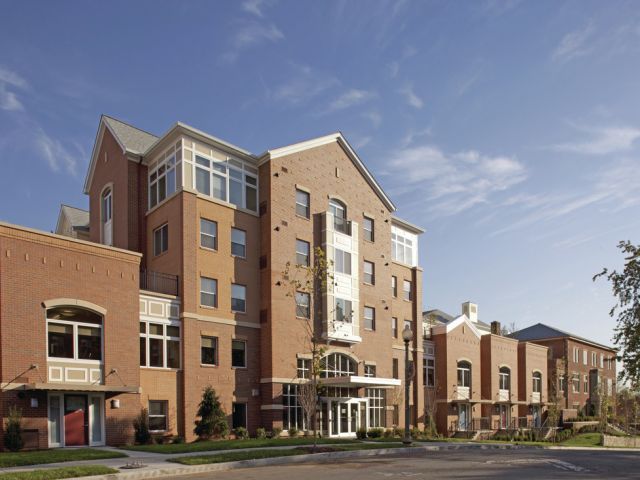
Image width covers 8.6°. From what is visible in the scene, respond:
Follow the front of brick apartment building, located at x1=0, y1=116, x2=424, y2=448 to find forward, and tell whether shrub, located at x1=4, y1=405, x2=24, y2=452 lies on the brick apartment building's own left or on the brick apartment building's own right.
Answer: on the brick apartment building's own right
